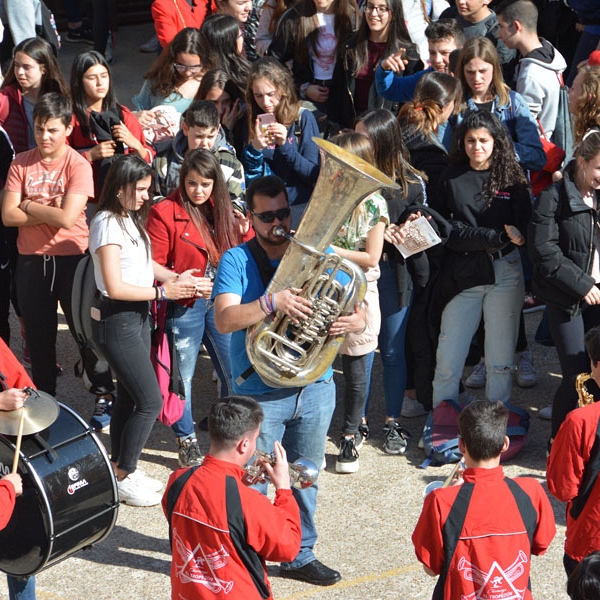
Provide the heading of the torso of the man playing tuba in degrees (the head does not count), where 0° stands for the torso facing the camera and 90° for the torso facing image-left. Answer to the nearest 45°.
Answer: approximately 315°

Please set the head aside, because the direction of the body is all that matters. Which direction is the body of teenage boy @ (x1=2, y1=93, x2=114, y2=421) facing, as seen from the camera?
toward the camera

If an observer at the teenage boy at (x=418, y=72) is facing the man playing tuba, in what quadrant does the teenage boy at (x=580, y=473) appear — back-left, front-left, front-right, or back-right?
front-left

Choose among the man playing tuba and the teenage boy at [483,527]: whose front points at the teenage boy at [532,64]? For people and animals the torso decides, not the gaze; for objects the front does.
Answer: the teenage boy at [483,527]

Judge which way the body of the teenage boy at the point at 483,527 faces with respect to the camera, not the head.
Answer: away from the camera

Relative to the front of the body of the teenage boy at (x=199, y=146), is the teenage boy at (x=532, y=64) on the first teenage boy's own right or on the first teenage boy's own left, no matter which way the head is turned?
on the first teenage boy's own left

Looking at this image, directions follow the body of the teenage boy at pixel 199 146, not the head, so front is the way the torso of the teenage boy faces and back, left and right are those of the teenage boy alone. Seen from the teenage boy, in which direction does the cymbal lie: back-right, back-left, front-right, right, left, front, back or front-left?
front

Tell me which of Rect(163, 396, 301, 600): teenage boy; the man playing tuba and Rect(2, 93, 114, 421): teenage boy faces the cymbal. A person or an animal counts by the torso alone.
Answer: Rect(2, 93, 114, 421): teenage boy

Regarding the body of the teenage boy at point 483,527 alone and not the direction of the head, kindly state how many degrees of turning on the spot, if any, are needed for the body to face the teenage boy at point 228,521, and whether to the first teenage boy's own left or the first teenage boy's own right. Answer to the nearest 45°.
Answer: approximately 90° to the first teenage boy's own left

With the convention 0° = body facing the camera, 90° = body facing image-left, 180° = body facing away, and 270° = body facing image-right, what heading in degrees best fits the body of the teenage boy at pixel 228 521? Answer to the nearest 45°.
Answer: approximately 225°

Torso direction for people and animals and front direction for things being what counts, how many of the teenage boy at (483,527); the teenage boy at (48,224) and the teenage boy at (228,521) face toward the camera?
1

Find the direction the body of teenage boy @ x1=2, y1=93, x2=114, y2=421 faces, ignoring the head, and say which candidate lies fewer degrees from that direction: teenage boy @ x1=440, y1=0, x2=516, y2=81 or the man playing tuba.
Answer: the man playing tuba

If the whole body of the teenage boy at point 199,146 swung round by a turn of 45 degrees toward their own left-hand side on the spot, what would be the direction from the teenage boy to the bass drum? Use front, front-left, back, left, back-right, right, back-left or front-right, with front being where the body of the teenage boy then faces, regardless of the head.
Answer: front-right

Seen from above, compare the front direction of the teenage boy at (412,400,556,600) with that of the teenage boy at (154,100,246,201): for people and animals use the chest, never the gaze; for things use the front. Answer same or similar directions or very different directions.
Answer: very different directions
